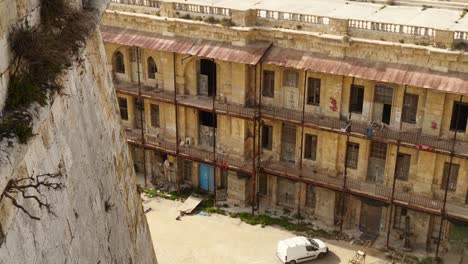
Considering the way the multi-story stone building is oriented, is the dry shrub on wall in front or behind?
in front

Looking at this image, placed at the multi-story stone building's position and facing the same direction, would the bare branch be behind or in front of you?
in front

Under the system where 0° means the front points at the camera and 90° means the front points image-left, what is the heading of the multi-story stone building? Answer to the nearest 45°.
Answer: approximately 45°
